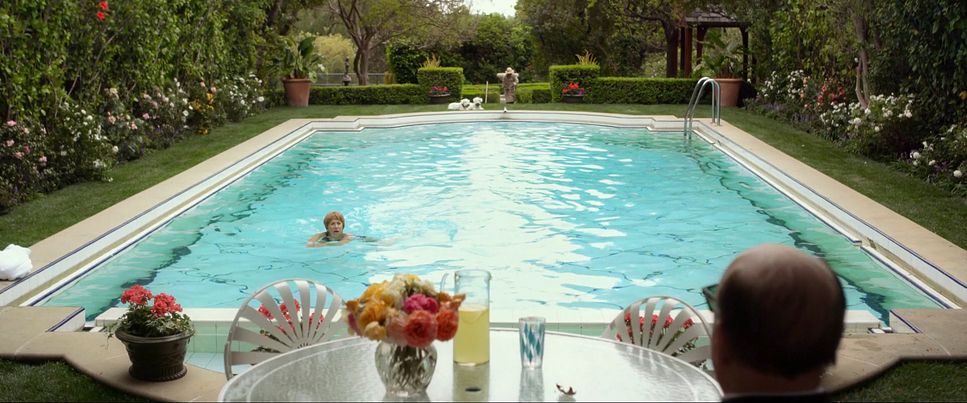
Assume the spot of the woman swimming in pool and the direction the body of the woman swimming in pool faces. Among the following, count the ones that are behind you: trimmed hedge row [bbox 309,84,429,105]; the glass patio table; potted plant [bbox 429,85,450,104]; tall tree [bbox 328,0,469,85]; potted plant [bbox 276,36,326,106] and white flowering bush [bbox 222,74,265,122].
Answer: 5

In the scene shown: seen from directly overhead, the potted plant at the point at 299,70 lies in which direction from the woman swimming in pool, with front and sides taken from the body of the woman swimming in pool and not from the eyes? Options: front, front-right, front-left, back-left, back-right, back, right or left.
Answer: back

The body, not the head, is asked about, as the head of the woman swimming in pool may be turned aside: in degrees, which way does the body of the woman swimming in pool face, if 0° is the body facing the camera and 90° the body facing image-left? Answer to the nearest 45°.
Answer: approximately 0°

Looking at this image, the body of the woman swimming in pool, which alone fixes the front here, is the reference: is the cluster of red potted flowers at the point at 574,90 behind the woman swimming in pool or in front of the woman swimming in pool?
behind

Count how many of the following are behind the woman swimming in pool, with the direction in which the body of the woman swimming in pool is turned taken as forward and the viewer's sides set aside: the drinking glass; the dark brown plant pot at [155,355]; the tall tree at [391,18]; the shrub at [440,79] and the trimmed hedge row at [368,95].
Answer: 3

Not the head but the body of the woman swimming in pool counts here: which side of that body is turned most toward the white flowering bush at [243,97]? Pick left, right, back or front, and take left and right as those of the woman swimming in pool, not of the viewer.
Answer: back

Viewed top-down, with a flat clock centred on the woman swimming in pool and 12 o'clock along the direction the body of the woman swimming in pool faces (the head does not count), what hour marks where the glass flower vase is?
The glass flower vase is roughly at 12 o'clock from the woman swimming in pool.

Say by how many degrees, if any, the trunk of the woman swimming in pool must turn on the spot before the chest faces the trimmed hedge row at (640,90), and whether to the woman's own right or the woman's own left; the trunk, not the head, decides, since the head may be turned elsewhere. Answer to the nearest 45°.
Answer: approximately 135° to the woman's own left

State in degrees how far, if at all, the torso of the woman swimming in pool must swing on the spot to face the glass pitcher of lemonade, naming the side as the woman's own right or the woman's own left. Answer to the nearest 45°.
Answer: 0° — they already face it

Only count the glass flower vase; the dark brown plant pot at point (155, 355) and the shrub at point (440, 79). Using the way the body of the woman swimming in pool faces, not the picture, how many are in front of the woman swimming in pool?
2

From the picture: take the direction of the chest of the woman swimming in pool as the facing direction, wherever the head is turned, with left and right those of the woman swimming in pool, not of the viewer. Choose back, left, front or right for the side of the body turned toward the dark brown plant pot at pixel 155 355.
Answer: front

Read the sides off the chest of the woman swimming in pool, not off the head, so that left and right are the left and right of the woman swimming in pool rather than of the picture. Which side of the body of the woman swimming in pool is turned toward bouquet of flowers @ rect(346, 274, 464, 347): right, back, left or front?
front

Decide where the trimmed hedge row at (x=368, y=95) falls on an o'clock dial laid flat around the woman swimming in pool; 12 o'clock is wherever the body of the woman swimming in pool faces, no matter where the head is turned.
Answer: The trimmed hedge row is roughly at 6 o'clock from the woman swimming in pool.

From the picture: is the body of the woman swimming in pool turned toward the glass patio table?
yes

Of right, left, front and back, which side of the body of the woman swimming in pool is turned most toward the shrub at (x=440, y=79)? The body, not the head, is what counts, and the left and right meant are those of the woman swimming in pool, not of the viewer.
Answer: back

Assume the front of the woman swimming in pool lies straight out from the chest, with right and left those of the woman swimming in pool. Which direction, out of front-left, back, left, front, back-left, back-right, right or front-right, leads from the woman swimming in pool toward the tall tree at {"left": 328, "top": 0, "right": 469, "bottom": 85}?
back
